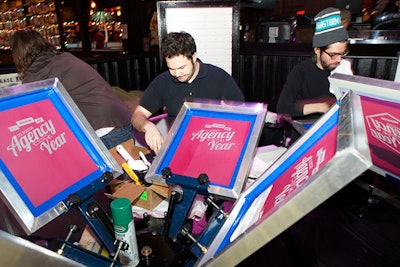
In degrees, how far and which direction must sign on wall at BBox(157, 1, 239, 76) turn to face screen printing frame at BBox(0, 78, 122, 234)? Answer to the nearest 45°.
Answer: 0° — it already faces it

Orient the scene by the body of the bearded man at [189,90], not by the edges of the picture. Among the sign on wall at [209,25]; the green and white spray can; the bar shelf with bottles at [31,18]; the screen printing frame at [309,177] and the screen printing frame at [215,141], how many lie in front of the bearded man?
3

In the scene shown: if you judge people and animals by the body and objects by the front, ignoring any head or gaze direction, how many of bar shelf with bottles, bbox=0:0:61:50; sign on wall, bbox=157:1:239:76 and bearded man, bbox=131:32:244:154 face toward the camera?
3

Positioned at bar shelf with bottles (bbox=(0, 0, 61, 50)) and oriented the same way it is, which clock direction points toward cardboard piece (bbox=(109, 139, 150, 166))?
The cardboard piece is roughly at 12 o'clock from the bar shelf with bottles.

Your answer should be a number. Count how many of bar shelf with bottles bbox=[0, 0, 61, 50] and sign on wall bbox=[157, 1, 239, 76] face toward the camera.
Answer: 2

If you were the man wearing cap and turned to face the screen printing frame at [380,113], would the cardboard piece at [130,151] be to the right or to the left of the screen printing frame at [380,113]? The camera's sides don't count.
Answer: right

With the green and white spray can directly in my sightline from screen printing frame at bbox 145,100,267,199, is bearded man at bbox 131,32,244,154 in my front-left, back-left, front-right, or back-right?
back-right

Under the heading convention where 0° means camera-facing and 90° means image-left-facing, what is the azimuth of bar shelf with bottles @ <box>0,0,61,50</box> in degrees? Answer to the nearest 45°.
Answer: approximately 0°

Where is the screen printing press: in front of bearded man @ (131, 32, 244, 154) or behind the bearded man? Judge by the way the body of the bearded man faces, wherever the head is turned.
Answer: in front
